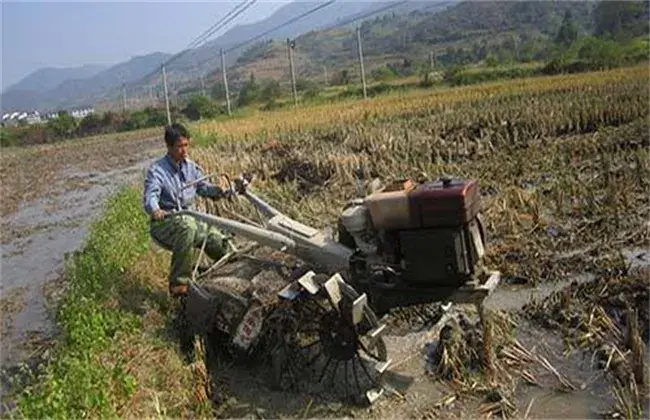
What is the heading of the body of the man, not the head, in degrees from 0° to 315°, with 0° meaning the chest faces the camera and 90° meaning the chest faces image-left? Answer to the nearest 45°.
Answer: approximately 315°
